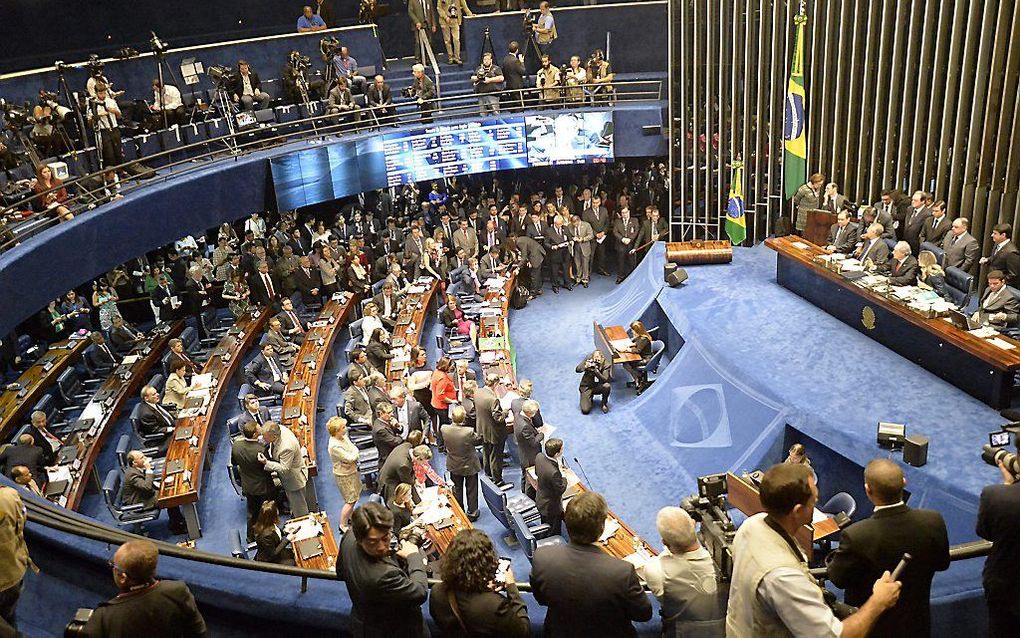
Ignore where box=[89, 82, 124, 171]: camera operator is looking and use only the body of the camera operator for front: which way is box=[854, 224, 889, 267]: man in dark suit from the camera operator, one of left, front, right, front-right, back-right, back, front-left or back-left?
front

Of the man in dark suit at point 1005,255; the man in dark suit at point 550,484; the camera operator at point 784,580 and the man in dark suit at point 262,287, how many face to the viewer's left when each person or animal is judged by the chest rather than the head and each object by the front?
1

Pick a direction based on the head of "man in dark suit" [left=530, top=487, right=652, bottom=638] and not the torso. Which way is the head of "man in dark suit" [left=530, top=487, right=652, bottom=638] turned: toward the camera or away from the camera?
away from the camera

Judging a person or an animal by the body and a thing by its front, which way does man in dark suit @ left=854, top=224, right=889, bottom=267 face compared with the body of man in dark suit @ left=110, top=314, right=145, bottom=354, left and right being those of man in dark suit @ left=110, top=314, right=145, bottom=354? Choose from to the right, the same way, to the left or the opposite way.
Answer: the opposite way

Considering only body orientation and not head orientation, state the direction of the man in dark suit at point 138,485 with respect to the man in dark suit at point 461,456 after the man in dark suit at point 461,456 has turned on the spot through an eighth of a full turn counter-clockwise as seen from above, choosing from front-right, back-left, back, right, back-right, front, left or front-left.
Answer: front-left

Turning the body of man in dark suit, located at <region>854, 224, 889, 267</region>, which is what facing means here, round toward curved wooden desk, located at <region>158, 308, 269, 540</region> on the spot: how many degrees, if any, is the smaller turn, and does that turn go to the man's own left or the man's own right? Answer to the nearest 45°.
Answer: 0° — they already face it

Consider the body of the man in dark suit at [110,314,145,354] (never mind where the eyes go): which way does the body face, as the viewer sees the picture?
to the viewer's right

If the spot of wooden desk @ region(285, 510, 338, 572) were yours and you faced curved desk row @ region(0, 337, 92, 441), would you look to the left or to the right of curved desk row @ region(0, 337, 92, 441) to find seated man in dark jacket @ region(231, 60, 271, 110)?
right

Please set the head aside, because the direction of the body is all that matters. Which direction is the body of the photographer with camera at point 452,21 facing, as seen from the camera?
toward the camera

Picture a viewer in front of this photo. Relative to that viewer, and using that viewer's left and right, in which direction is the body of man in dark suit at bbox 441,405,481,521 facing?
facing away from the viewer

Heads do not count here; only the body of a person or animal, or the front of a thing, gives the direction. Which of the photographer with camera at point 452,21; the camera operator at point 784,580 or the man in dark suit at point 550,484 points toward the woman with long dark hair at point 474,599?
the photographer with camera

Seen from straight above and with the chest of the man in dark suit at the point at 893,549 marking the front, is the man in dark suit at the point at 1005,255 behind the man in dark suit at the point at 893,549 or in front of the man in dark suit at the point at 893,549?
in front

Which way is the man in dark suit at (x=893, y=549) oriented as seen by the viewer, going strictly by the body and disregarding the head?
away from the camera

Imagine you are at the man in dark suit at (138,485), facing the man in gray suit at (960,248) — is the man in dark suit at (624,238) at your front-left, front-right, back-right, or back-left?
front-left

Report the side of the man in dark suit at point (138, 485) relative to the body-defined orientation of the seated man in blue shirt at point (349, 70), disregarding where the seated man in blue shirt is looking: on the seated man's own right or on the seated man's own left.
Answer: on the seated man's own right

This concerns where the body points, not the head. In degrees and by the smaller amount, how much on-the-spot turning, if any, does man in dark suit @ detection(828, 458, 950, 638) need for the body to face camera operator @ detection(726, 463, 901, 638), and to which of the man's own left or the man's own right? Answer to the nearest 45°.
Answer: approximately 135° to the man's own left

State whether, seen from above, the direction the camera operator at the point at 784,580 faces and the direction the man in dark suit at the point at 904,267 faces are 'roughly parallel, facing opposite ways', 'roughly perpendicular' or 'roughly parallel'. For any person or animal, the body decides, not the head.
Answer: roughly parallel, facing opposite ways

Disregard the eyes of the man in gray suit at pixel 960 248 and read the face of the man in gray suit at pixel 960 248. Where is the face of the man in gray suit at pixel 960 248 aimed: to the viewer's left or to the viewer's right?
to the viewer's left

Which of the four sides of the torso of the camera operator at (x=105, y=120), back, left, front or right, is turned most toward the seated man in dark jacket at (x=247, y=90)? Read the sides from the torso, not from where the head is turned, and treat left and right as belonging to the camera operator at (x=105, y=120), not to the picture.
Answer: left

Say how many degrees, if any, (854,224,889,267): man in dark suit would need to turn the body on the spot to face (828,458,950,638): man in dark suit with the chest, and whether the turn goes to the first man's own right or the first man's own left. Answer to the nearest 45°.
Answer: approximately 45° to the first man's own left
